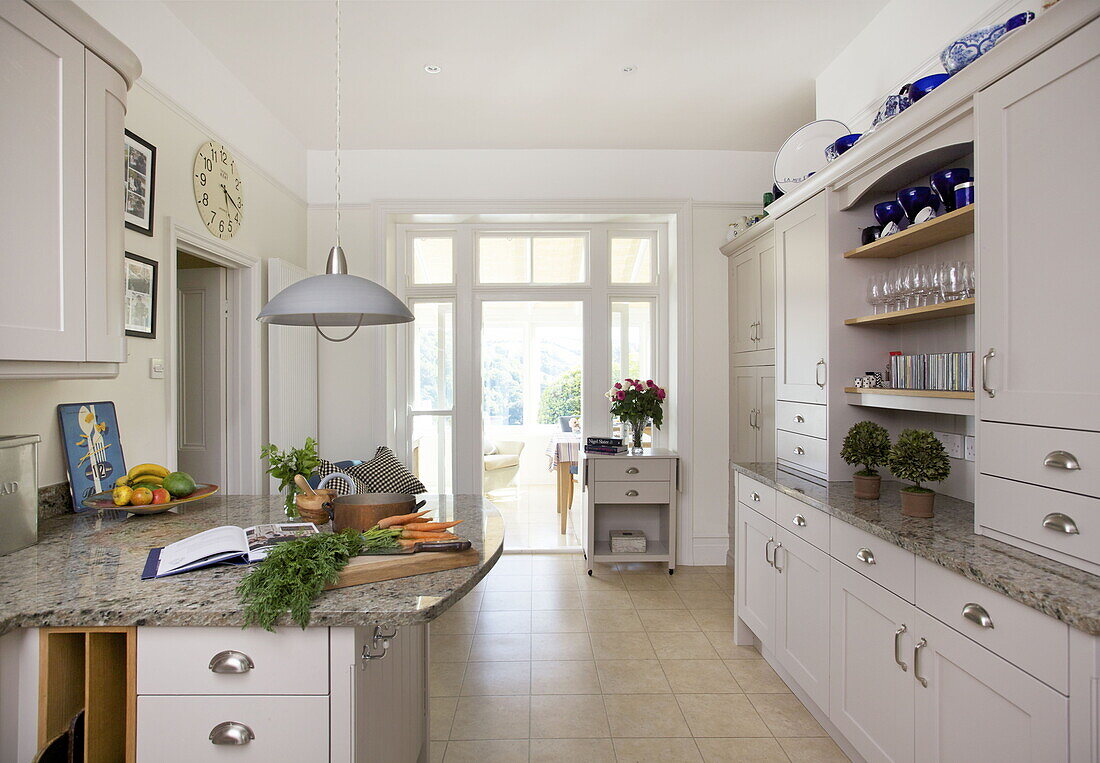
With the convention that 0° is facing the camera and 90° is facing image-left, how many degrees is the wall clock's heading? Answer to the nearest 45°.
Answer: approximately 315°

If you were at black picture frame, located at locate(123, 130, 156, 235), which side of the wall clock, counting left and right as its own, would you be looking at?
right

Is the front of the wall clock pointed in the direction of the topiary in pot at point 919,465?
yes

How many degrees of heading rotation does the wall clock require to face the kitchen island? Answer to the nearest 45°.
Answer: approximately 45° to its right
